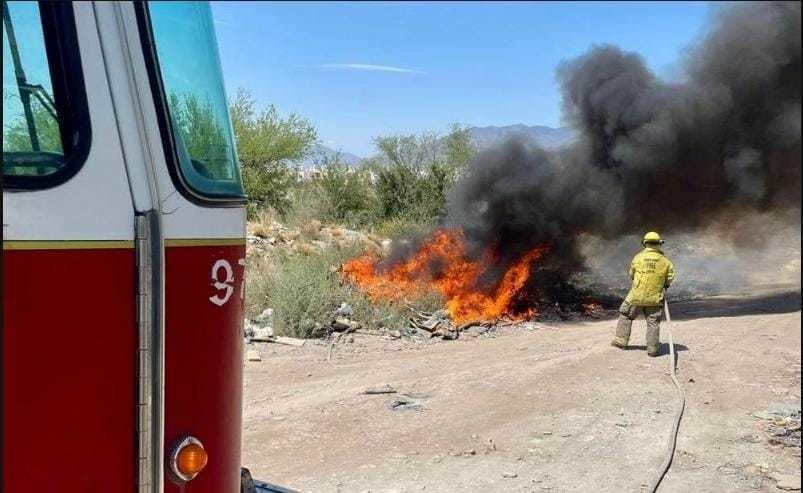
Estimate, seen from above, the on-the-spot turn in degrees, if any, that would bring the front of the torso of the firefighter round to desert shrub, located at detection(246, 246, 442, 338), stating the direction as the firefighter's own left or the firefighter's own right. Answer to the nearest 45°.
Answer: approximately 90° to the firefighter's own left

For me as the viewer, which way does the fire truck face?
facing to the right of the viewer

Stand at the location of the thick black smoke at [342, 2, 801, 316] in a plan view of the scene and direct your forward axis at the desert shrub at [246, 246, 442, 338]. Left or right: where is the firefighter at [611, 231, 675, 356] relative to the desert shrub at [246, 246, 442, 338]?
left

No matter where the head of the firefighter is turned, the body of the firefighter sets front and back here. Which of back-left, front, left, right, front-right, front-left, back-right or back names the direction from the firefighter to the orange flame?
front-left

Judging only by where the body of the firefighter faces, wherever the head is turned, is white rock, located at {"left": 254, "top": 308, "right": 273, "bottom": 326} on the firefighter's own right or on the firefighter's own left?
on the firefighter's own left

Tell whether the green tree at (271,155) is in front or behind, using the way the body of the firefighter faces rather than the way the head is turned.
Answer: in front

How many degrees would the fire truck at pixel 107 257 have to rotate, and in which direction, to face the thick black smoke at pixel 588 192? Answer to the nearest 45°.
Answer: approximately 45° to its left

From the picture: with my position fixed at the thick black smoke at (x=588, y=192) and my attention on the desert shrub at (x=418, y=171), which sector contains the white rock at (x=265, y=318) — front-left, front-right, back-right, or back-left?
back-left

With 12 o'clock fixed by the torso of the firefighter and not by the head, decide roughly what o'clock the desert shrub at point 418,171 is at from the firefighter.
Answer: The desert shrub is roughly at 11 o'clock from the firefighter.

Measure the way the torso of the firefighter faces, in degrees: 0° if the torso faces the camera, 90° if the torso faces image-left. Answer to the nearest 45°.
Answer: approximately 180°
